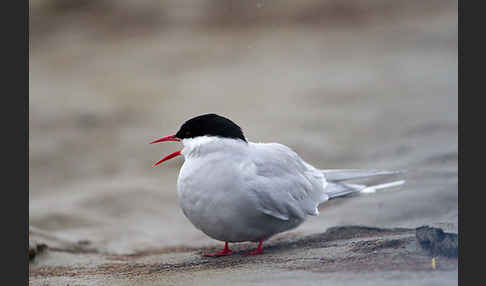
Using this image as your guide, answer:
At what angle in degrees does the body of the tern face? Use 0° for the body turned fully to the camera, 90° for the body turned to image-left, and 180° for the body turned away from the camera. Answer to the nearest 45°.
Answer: approximately 90°
